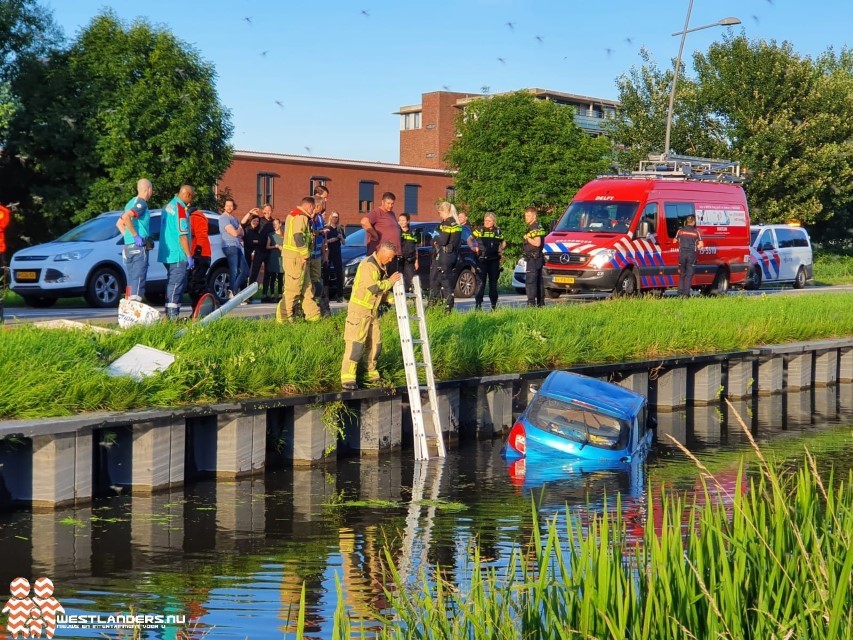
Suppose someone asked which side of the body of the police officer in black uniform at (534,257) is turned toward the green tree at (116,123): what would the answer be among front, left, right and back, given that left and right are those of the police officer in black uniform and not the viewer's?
right

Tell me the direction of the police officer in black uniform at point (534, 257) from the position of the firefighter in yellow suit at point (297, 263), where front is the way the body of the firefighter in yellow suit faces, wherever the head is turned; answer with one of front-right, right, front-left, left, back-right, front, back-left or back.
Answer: front-left

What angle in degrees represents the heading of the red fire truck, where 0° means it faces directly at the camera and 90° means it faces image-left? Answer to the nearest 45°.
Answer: approximately 45°

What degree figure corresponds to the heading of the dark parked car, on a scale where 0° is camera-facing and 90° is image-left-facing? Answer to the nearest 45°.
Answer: approximately 45°

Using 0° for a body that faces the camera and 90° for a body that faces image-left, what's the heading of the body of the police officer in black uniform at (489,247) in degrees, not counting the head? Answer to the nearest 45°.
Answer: approximately 0°

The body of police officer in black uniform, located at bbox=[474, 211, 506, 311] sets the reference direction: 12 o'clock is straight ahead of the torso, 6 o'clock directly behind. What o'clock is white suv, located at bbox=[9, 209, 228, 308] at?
The white suv is roughly at 3 o'clock from the police officer in black uniform.

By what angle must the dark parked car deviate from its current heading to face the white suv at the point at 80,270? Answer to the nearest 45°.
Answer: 0° — it already faces it
